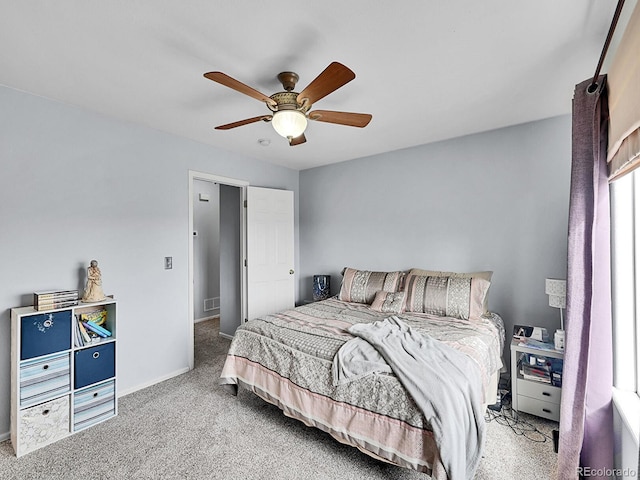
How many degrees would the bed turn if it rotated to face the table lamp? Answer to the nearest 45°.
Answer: approximately 135° to its left

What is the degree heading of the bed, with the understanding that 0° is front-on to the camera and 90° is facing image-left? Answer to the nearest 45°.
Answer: approximately 45°

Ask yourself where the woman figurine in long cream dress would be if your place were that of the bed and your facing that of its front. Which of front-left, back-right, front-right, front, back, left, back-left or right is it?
front-right

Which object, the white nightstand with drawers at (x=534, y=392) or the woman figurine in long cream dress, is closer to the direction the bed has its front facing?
the woman figurine in long cream dress

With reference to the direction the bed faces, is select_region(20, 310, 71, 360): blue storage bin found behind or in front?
in front

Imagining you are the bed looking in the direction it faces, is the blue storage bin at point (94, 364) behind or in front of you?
in front

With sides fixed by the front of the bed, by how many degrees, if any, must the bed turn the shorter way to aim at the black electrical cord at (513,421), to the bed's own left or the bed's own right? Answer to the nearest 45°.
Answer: approximately 135° to the bed's own left

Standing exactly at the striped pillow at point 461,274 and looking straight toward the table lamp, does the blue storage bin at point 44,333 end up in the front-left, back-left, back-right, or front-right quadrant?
back-right
